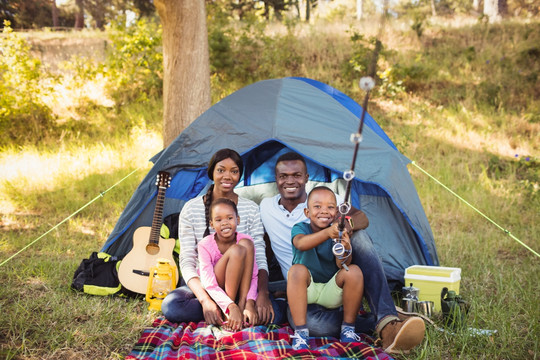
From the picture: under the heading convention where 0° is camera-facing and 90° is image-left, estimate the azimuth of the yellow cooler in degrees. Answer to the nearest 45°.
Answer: approximately 0°

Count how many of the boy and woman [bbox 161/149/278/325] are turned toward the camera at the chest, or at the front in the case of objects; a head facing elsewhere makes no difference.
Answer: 2

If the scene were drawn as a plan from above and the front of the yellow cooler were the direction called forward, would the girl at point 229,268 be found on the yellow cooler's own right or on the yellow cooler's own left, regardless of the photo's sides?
on the yellow cooler's own right

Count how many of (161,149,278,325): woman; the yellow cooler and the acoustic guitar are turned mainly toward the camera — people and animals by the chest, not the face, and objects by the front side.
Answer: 3

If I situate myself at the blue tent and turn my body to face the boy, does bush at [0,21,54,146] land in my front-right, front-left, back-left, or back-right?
back-right

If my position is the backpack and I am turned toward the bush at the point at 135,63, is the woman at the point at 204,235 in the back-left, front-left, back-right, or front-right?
back-right

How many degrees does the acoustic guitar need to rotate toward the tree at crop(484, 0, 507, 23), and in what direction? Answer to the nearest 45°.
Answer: approximately 135° to its left

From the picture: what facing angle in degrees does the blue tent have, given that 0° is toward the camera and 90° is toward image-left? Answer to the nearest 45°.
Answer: approximately 0°
